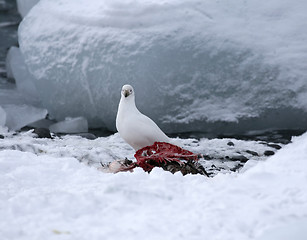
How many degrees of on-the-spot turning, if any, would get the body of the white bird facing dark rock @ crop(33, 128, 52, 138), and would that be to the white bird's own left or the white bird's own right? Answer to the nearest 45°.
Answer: approximately 90° to the white bird's own right

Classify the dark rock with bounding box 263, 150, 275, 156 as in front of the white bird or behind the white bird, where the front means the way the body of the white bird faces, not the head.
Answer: behind

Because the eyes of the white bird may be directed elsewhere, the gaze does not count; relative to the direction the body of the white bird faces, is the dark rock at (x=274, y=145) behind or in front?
behind

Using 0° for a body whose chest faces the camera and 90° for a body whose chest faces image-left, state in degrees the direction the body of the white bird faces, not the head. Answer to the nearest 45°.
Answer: approximately 45°

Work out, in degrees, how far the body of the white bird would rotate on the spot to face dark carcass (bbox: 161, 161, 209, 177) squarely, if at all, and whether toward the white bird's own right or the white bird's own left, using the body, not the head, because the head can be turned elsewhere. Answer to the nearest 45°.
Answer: approximately 45° to the white bird's own left

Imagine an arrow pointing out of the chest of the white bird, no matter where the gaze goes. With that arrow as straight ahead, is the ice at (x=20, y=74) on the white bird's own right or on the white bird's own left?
on the white bird's own right

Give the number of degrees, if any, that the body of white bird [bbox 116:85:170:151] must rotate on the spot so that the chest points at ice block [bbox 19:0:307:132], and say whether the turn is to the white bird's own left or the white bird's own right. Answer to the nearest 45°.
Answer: approximately 135° to the white bird's own right

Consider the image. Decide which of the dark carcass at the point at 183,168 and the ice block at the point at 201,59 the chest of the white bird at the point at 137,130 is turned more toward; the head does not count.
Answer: the dark carcass

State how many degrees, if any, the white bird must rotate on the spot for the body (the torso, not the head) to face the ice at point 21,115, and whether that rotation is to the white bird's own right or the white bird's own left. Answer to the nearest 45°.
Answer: approximately 90° to the white bird's own right

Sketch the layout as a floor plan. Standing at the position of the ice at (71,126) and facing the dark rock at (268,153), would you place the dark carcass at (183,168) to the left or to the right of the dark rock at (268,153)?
right
